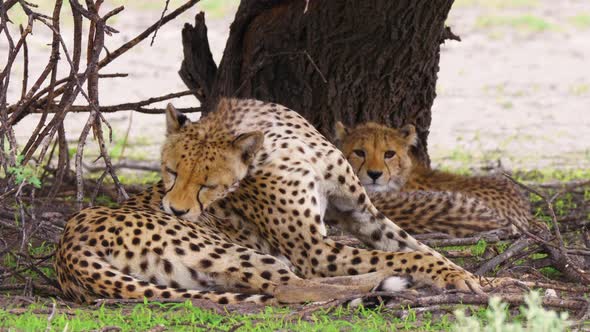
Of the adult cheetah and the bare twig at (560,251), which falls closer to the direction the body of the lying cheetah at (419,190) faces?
the adult cheetah

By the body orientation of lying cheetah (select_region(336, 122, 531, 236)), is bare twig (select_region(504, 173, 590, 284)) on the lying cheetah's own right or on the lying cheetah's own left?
on the lying cheetah's own left

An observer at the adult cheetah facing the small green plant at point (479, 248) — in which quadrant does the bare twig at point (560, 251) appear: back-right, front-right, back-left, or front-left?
front-right

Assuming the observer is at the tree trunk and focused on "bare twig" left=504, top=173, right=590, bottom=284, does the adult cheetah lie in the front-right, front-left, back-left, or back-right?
front-right

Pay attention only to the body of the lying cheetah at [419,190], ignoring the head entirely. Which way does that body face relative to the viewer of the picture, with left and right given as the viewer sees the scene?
facing the viewer and to the left of the viewer
